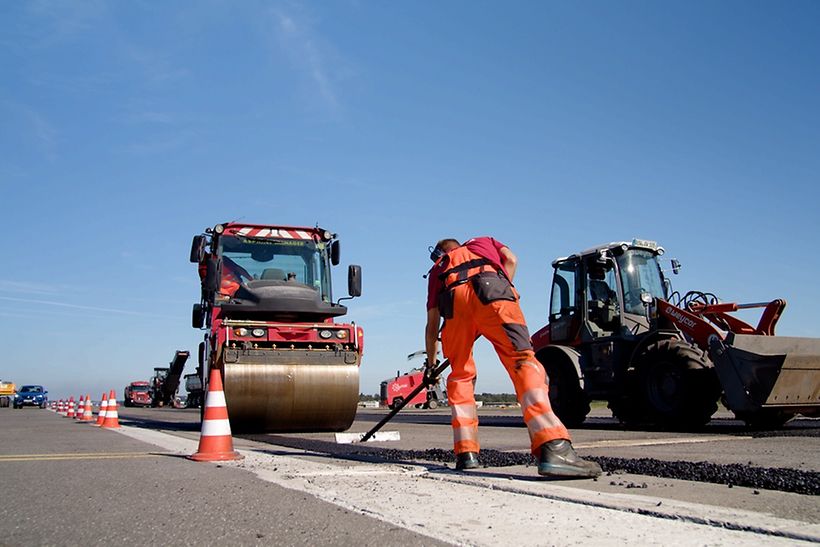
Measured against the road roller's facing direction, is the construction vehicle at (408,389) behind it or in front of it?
behind

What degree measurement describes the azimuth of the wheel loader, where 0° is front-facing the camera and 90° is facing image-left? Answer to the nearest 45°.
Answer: approximately 315°

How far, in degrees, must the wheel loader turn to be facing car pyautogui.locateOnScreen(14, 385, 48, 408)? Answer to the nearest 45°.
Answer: approximately 180°

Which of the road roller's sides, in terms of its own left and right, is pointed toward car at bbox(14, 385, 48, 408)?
back

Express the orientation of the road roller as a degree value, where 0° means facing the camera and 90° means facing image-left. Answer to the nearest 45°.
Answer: approximately 0°

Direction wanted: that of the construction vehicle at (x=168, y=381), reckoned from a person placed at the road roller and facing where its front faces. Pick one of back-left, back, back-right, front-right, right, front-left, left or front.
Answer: back

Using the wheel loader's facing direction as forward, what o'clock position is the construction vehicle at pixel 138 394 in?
The construction vehicle is roughly at 6 o'clock from the wheel loader.
